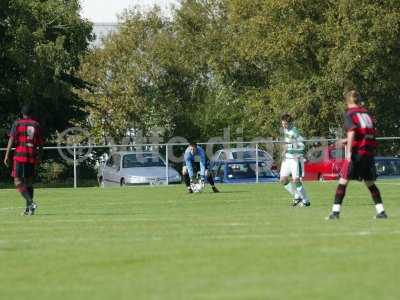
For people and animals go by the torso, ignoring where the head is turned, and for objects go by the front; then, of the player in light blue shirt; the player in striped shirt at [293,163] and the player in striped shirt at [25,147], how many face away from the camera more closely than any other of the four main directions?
1

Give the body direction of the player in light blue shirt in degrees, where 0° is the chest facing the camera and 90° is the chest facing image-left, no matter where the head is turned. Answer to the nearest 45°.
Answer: approximately 0°

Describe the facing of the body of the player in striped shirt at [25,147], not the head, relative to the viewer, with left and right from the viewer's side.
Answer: facing away from the viewer

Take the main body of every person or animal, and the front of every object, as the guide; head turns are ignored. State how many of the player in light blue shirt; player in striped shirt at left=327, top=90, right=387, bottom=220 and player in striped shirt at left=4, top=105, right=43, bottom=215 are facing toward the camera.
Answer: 1

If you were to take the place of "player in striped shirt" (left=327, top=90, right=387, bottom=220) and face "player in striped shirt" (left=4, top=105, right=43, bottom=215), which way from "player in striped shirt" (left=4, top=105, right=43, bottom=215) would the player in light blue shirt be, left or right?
right

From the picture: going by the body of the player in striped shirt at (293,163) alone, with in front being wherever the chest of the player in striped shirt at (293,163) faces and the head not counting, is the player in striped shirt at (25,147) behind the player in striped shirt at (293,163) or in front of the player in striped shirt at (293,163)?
in front

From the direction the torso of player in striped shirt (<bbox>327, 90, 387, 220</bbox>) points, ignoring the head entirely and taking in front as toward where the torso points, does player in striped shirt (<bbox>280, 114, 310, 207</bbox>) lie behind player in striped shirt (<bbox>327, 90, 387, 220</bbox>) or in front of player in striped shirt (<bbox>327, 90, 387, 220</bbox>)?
in front

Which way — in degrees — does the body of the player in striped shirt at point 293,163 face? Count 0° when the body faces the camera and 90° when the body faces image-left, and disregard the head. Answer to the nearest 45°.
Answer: approximately 45°

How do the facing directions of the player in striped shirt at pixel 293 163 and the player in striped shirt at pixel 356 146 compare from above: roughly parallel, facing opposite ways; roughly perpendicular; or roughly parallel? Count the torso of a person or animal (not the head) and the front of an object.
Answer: roughly perpendicular

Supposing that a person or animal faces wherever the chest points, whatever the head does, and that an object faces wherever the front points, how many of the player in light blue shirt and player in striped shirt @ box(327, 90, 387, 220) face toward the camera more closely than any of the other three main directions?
1
